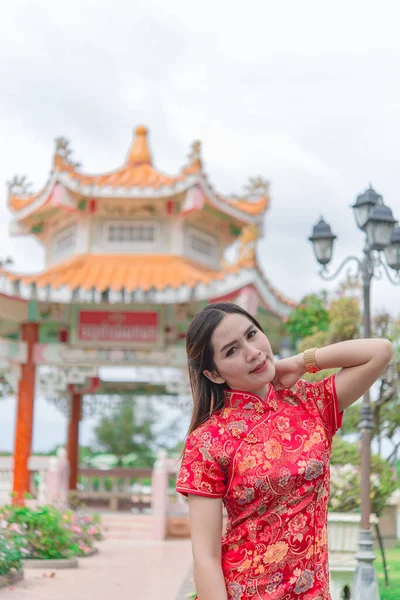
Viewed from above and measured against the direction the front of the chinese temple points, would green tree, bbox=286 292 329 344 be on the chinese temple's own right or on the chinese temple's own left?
on the chinese temple's own left

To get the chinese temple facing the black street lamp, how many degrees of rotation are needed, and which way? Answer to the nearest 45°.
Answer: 0° — it already faces it

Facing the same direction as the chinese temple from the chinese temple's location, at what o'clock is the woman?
The woman is roughly at 12 o'clock from the chinese temple.

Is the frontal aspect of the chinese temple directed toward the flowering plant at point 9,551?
yes

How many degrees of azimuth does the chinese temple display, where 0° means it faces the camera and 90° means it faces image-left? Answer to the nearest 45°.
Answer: approximately 0°

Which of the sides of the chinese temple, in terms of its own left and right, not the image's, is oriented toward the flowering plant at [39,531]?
front

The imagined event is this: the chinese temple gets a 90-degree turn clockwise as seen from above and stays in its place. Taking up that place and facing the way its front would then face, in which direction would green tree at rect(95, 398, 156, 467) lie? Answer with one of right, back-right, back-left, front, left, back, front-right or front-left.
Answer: right

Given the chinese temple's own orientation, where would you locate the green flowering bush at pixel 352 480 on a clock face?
The green flowering bush is roughly at 11 o'clock from the chinese temple.
